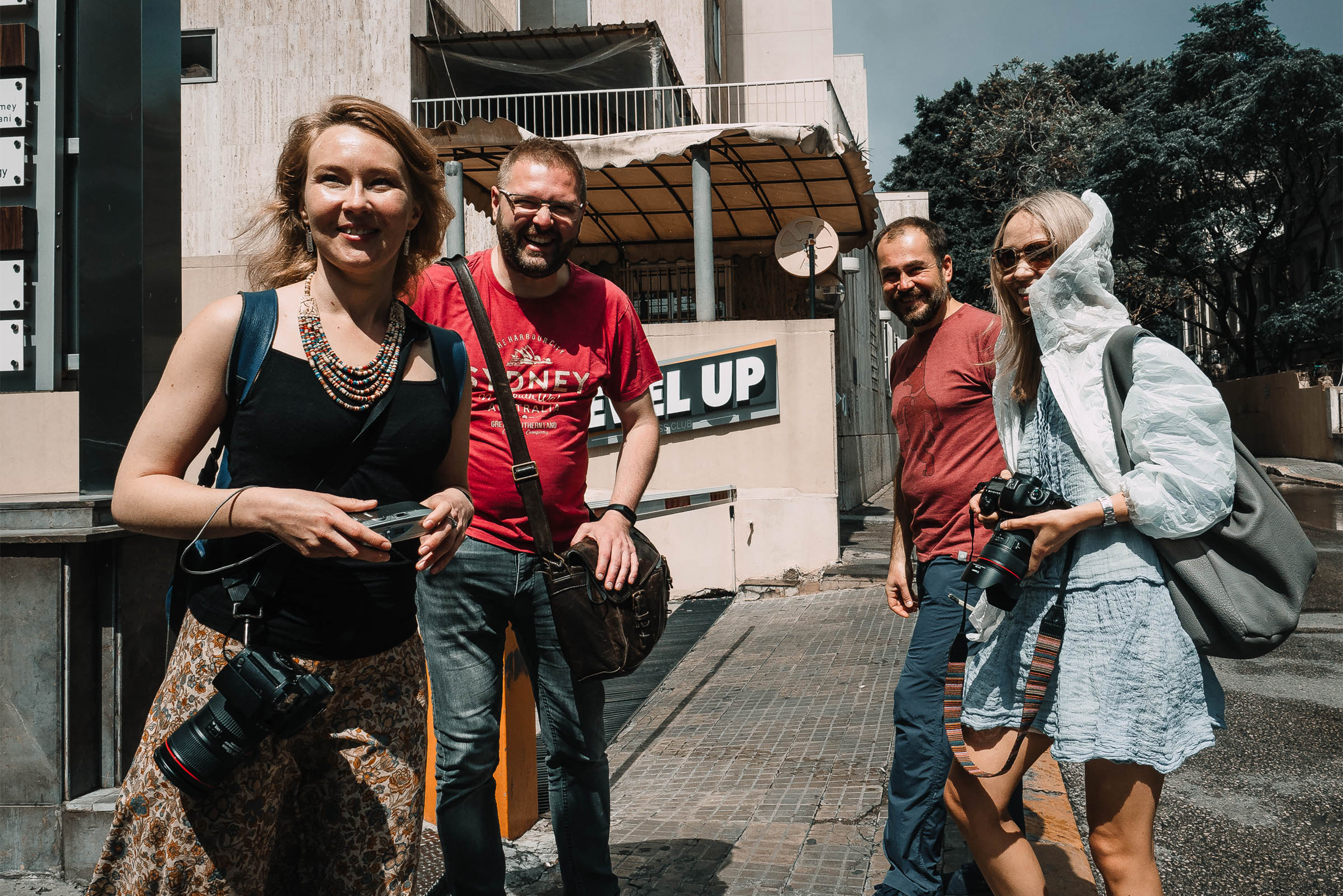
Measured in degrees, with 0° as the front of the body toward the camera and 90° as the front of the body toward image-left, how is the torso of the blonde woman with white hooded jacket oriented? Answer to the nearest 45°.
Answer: approximately 45°

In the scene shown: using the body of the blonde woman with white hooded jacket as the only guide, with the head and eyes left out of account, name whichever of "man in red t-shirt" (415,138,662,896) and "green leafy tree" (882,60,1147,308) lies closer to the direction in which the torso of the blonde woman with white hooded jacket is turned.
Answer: the man in red t-shirt

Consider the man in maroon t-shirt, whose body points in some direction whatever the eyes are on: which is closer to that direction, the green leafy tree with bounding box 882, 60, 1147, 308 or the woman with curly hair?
the woman with curly hair

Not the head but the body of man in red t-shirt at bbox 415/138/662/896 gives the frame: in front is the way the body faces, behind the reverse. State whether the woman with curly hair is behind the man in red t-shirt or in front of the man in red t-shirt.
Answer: in front

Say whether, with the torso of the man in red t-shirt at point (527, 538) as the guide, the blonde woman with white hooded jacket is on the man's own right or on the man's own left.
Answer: on the man's own left

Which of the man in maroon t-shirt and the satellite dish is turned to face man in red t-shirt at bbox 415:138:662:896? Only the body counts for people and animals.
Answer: the man in maroon t-shirt

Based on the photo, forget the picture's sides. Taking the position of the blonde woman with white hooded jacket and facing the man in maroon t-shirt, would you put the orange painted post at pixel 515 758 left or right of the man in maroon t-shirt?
left

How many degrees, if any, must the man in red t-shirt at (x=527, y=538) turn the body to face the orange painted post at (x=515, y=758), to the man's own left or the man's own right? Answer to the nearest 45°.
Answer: approximately 180°

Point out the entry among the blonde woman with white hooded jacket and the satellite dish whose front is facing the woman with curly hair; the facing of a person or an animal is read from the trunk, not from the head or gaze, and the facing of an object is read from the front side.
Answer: the blonde woman with white hooded jacket
